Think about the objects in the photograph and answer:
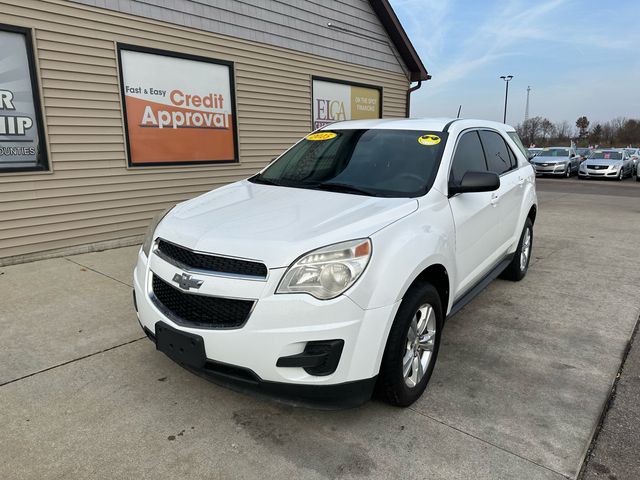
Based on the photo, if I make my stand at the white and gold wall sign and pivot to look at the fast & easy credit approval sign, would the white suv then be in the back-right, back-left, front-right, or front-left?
front-left

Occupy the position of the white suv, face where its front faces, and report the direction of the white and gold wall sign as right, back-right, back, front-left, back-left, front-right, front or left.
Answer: back-right

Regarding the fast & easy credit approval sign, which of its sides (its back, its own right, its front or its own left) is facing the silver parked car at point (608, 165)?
left

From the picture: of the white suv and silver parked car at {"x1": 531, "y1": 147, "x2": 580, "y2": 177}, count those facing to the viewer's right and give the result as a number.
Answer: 0

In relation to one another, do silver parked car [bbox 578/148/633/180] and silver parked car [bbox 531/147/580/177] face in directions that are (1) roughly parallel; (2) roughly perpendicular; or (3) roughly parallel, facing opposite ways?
roughly parallel

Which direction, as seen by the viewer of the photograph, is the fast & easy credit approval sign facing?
facing the viewer and to the right of the viewer

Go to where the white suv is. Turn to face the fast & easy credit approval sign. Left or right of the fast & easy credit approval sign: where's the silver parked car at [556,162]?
right

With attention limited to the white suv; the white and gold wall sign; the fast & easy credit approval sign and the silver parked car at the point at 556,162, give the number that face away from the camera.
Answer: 0

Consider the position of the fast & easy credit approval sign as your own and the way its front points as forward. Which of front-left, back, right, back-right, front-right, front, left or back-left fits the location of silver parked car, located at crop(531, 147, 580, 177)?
left

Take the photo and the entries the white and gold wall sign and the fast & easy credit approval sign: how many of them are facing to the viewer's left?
0

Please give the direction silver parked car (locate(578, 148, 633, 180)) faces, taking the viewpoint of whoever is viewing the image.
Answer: facing the viewer and to the left of the viewer
